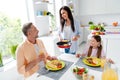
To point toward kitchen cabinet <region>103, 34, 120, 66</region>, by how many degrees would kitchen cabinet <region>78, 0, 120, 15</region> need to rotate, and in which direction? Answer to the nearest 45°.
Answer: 0° — it already faces it

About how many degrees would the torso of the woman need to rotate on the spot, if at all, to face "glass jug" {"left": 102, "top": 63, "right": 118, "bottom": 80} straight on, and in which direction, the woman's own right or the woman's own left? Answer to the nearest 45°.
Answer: approximately 45° to the woman's own left

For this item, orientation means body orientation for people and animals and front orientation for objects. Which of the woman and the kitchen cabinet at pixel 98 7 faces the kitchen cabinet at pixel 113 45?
the kitchen cabinet at pixel 98 7

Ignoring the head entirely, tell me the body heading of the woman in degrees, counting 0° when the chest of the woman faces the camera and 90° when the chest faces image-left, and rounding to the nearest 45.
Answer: approximately 45°

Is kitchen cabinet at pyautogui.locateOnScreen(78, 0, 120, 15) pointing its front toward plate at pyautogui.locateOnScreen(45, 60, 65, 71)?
yes

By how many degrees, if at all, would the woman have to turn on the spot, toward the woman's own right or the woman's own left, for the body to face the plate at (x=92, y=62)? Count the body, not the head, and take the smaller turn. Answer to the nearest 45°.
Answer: approximately 45° to the woman's own left

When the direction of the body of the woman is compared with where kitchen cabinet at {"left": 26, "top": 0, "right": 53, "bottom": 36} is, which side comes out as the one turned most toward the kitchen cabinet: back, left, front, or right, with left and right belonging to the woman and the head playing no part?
right

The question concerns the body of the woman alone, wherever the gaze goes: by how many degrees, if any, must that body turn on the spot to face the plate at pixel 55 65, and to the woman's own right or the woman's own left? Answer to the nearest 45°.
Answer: approximately 45° to the woman's own left
